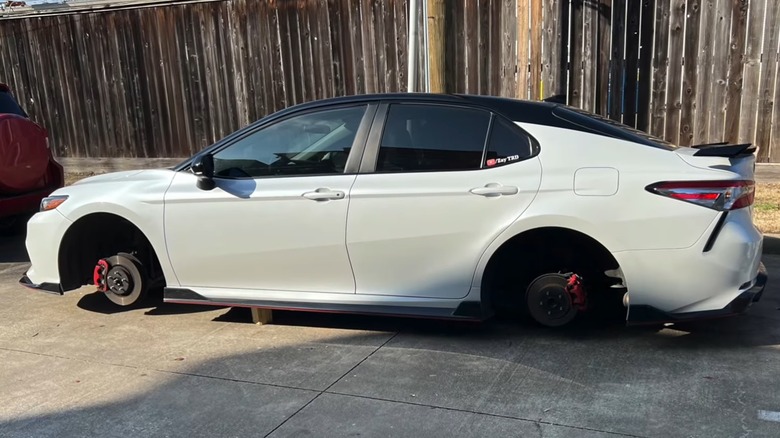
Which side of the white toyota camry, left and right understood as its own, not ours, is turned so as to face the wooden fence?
right

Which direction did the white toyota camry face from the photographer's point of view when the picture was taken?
facing to the left of the viewer

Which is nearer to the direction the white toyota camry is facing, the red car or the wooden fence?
the red car

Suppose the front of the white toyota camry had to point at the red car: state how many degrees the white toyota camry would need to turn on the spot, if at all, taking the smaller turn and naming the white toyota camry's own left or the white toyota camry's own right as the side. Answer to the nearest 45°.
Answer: approximately 45° to the white toyota camry's own right
